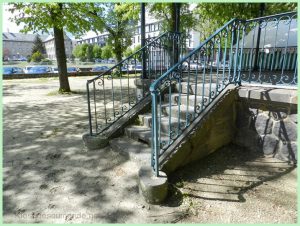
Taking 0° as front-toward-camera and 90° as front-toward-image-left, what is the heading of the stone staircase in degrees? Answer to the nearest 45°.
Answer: approximately 45°

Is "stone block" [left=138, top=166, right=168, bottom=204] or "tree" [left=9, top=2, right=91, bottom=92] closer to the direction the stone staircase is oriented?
the stone block

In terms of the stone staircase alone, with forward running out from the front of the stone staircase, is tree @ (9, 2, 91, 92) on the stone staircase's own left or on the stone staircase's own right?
on the stone staircase's own right

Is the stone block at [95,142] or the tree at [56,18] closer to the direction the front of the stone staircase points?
the stone block

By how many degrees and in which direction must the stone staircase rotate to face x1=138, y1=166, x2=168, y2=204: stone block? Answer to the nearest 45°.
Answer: approximately 45° to its left
